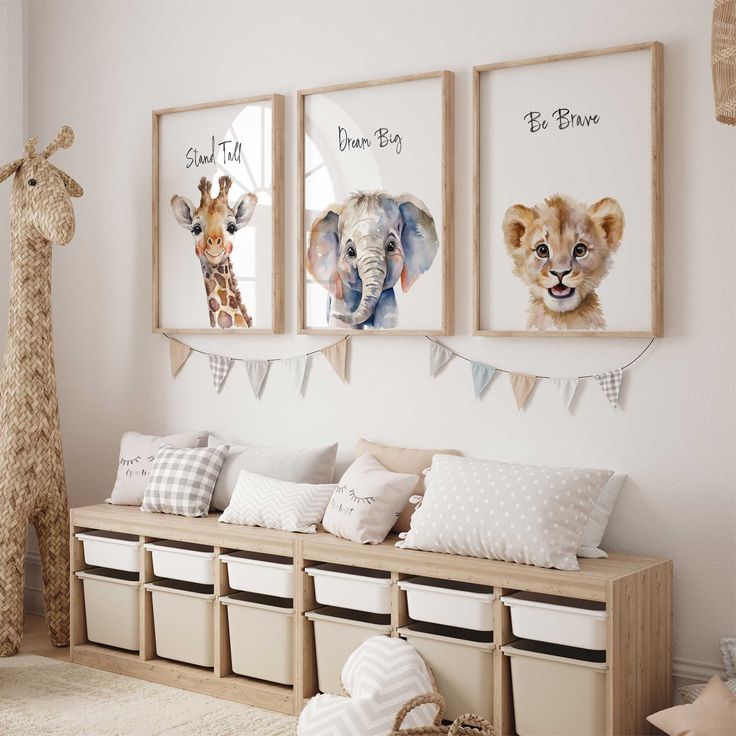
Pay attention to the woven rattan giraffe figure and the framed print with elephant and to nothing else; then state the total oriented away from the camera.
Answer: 0

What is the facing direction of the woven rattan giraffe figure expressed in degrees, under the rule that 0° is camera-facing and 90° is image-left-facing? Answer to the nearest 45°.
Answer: approximately 315°

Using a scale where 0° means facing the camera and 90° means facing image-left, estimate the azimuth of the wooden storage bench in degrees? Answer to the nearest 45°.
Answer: approximately 45°

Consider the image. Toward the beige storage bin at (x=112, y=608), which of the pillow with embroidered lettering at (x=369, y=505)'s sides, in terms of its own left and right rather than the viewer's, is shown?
right

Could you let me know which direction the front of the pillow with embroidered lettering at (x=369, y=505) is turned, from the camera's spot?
facing the viewer and to the left of the viewer

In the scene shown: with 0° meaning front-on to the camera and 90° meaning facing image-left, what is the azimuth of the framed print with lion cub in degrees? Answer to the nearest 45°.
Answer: approximately 45°

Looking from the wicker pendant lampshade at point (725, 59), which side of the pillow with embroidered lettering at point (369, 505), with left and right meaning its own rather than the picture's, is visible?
left
